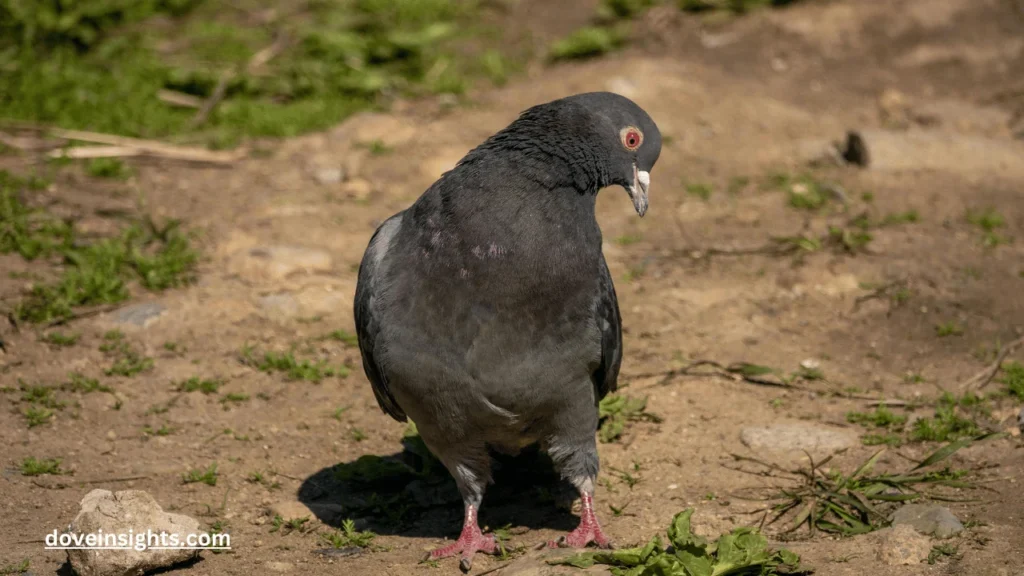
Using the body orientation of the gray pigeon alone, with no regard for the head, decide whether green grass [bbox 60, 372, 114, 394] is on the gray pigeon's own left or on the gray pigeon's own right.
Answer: on the gray pigeon's own right

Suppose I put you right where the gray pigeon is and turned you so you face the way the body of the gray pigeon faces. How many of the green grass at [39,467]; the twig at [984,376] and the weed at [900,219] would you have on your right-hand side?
1

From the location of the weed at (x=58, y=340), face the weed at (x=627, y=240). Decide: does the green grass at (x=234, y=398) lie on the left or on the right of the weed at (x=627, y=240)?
right

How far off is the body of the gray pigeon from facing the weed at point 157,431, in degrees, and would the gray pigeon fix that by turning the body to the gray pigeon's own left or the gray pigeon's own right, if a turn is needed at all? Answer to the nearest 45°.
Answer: approximately 135° to the gray pigeon's own right

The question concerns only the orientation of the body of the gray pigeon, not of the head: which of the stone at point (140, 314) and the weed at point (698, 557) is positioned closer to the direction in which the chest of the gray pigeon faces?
the weed

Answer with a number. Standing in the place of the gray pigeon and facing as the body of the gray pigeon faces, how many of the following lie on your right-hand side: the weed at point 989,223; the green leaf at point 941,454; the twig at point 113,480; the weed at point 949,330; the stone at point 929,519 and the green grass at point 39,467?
2

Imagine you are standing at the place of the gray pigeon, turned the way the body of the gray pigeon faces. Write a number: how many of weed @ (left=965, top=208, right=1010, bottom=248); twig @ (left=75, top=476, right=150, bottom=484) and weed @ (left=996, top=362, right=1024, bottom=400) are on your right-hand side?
1

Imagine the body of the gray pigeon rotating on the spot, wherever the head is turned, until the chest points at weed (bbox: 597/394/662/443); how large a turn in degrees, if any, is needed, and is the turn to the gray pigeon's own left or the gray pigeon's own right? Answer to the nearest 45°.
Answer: approximately 135° to the gray pigeon's own left

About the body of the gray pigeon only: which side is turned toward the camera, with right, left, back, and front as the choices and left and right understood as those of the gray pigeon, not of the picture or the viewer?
front

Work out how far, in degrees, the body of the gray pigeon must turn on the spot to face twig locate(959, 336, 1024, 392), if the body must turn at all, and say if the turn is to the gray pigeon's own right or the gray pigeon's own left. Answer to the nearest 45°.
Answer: approximately 135° to the gray pigeon's own left

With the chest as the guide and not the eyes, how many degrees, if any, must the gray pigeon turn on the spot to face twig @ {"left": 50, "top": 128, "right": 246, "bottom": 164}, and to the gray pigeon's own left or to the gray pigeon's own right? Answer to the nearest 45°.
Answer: approximately 135° to the gray pigeon's own right

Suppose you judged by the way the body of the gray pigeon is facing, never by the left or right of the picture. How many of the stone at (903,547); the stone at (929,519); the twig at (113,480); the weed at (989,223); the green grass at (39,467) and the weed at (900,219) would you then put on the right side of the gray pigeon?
2

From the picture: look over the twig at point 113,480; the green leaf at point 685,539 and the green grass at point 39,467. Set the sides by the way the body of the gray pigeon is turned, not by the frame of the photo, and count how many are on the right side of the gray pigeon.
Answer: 2

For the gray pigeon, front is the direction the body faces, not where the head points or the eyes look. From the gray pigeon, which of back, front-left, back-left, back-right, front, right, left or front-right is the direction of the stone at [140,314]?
back-right

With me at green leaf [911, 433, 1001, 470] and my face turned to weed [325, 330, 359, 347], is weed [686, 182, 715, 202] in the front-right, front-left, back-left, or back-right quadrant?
front-right

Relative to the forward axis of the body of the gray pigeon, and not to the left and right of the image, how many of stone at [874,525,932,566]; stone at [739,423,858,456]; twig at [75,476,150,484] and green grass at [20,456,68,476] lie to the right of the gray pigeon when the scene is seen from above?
2

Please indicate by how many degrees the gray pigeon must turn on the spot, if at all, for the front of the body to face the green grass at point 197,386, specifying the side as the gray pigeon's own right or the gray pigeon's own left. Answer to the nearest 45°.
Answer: approximately 135° to the gray pigeon's own right
